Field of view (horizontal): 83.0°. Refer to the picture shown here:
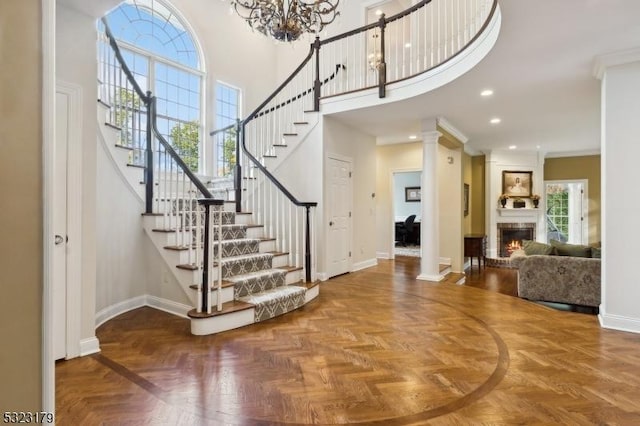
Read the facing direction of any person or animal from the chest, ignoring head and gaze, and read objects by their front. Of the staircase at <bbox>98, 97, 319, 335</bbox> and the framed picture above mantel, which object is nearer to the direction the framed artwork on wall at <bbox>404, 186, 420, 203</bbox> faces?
the staircase

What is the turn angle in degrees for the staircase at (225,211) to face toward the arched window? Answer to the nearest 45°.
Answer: approximately 180°

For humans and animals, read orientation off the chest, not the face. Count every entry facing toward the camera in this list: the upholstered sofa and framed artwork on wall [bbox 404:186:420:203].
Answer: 1

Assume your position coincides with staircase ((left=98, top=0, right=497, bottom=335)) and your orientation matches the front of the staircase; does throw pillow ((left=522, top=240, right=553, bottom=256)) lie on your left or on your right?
on your left

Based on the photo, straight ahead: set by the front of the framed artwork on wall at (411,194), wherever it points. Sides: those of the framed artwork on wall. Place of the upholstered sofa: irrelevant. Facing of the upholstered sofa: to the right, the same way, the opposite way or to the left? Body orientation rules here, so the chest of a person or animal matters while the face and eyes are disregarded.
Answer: the opposite way

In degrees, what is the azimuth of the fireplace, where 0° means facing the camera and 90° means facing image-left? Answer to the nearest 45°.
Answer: approximately 0°

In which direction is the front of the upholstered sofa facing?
away from the camera

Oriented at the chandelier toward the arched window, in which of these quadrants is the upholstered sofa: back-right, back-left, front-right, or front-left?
back-right

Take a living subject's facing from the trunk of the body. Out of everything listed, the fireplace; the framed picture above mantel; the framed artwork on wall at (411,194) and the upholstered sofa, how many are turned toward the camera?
3
